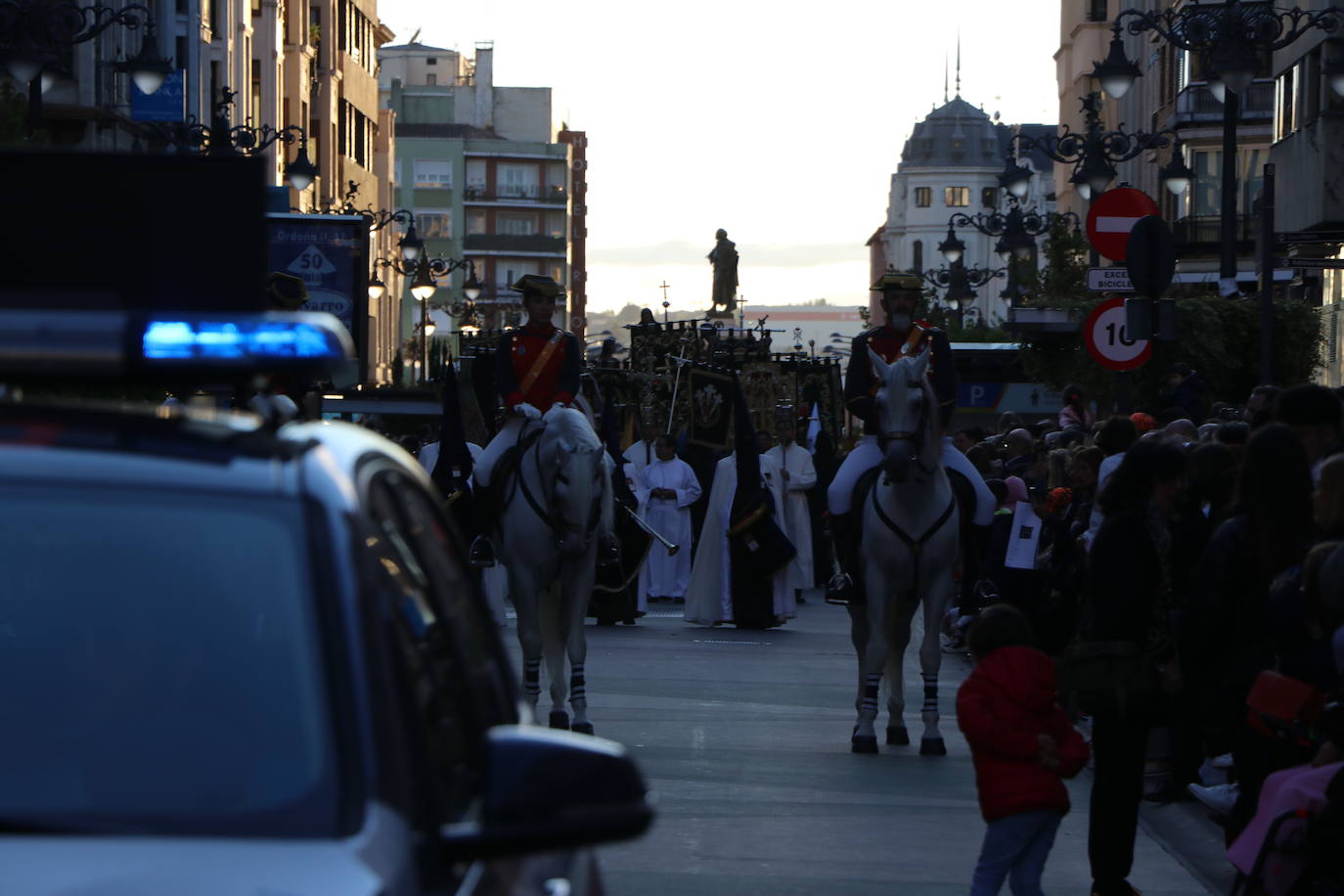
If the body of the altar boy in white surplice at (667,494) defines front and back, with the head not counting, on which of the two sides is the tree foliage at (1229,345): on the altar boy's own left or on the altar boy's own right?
on the altar boy's own left

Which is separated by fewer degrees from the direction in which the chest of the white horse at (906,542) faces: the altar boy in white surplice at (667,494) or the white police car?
the white police car

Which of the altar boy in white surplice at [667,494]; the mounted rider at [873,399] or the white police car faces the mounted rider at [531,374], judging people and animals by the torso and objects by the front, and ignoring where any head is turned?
the altar boy in white surplice

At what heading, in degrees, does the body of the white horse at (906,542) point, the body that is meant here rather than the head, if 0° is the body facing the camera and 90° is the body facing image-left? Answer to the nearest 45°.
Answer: approximately 0°

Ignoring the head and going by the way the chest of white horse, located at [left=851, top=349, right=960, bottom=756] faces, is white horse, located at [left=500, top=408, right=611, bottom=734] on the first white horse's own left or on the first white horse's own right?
on the first white horse's own right

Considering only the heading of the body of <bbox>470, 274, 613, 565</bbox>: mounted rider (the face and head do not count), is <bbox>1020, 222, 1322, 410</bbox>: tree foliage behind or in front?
behind

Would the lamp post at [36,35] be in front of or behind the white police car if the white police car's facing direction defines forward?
behind

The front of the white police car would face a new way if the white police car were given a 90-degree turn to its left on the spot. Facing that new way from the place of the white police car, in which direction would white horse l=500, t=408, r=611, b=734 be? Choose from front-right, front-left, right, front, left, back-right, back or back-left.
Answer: left

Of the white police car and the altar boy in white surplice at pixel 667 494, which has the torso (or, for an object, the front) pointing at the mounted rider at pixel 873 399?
the altar boy in white surplice
